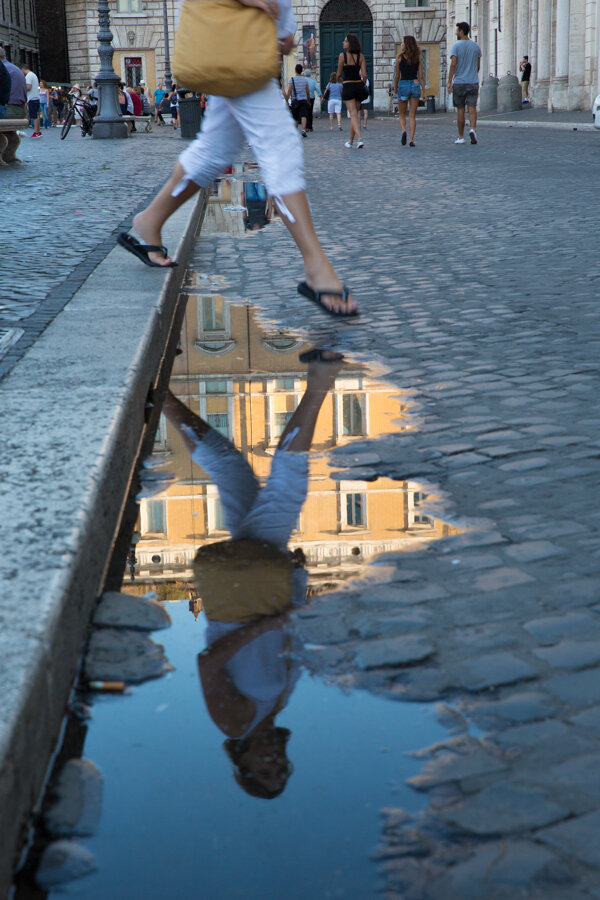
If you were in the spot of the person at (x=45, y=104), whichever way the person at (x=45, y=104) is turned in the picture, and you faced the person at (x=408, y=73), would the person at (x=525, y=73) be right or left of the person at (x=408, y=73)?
left

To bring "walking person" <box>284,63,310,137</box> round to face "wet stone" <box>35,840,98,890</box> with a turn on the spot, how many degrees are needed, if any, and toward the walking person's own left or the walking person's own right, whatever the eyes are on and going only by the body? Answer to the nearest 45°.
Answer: approximately 180°

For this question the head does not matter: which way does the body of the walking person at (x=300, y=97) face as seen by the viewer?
away from the camera
